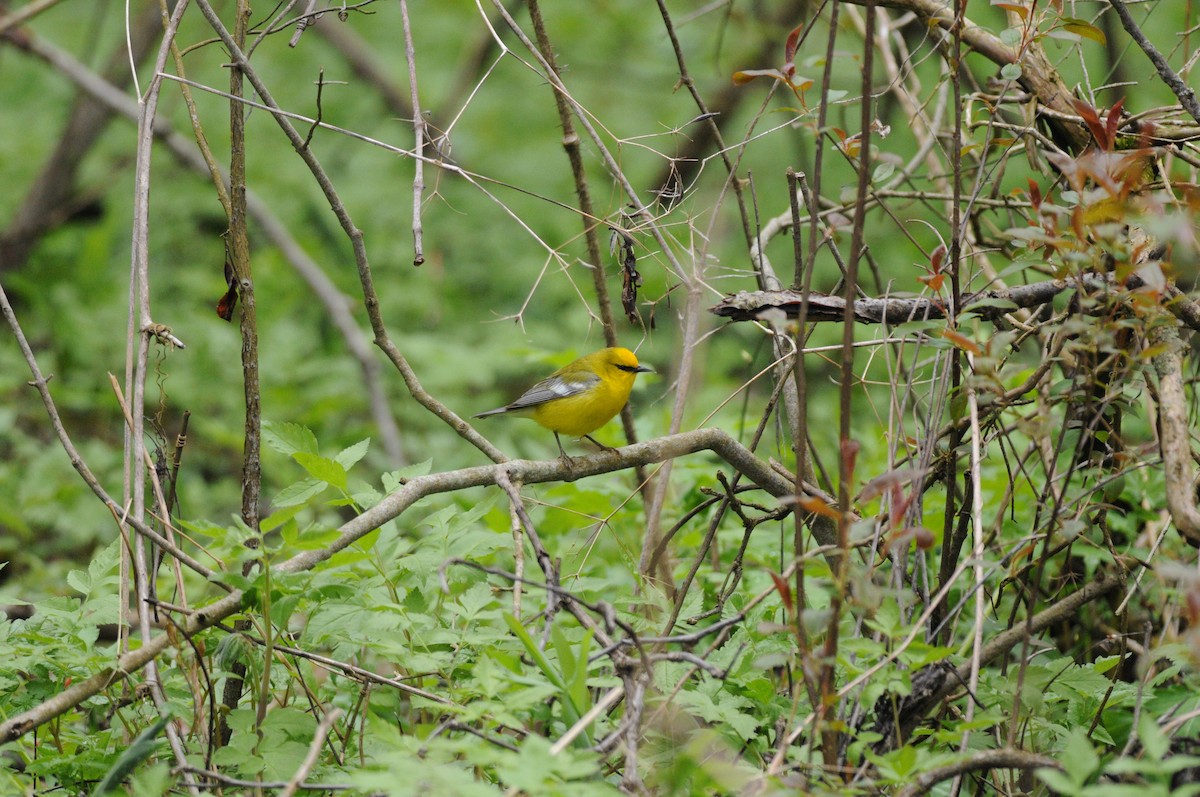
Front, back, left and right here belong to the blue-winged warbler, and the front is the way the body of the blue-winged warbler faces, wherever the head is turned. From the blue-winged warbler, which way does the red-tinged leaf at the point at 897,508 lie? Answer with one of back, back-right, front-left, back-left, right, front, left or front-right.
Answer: right

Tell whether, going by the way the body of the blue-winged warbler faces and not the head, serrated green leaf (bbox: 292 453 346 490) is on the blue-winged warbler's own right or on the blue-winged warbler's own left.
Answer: on the blue-winged warbler's own right

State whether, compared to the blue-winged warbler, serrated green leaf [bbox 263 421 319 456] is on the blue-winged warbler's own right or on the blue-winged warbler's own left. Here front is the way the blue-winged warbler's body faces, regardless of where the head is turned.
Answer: on the blue-winged warbler's own right

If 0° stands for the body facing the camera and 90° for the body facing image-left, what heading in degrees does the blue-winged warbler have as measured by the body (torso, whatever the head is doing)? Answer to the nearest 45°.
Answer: approximately 270°

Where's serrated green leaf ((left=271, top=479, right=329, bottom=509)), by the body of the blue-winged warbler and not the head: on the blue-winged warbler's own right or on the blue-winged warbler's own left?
on the blue-winged warbler's own right
